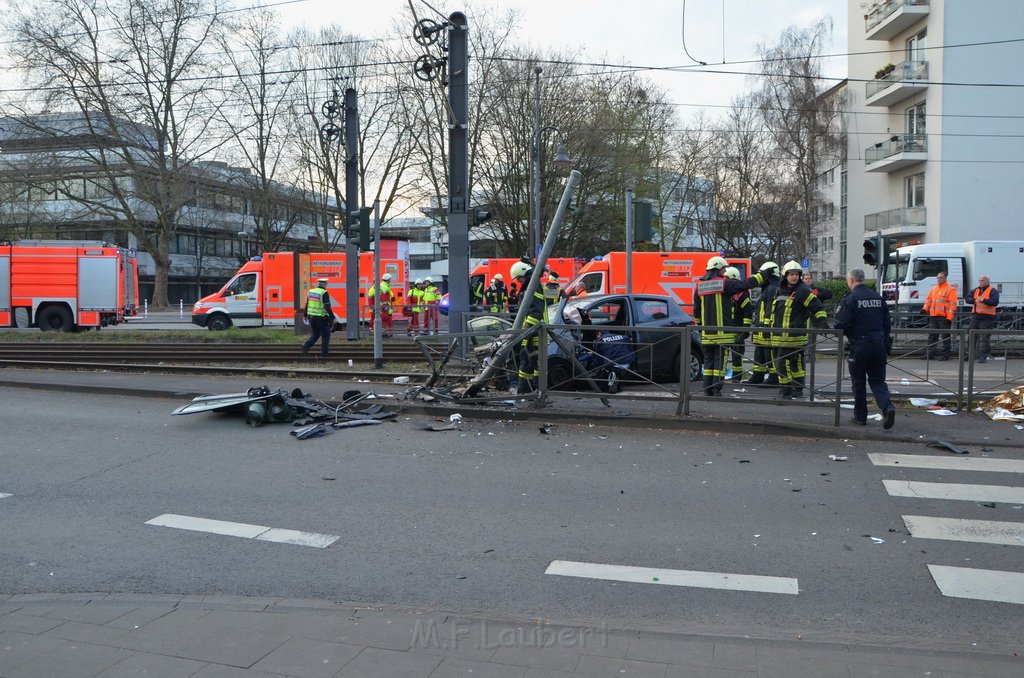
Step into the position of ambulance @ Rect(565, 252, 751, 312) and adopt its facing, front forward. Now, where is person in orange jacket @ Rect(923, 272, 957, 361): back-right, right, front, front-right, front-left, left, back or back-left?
back-left

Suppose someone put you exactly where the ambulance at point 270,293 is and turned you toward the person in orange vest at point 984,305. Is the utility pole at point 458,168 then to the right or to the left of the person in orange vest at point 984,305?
right

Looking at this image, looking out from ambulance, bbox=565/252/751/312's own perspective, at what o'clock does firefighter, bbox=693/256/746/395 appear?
The firefighter is roughly at 9 o'clock from the ambulance.

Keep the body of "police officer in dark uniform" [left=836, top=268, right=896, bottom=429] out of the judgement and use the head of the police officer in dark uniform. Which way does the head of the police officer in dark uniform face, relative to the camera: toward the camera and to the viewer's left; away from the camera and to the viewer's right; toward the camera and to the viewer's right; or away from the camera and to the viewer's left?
away from the camera and to the viewer's left

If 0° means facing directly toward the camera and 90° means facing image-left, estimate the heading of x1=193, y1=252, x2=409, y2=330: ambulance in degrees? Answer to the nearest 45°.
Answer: approximately 90°

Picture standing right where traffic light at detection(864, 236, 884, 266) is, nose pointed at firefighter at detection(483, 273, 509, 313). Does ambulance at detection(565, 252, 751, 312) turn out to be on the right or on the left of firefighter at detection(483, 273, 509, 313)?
right

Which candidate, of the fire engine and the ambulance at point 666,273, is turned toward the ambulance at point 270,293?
the ambulance at point 666,273

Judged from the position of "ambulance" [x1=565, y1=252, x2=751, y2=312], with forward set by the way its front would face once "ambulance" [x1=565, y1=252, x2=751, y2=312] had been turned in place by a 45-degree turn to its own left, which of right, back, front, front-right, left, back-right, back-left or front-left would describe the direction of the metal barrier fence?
front-left

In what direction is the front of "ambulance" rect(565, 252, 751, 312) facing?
to the viewer's left

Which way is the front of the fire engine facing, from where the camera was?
facing to the left of the viewer
